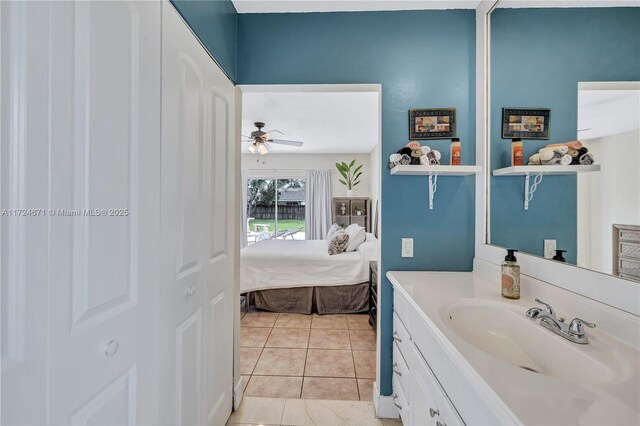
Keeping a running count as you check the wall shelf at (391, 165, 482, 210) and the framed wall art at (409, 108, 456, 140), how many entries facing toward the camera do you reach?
2

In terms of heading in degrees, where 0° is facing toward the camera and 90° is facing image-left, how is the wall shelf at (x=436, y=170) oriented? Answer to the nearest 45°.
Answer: approximately 0°

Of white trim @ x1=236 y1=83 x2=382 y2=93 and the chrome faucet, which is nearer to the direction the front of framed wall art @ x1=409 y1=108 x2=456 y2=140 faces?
the chrome faucet

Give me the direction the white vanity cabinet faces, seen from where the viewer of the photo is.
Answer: facing to the left of the viewer

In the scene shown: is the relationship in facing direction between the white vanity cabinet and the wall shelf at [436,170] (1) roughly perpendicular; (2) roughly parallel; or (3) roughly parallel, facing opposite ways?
roughly perpendicular

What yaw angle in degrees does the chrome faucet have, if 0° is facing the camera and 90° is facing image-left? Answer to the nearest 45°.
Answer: approximately 45°

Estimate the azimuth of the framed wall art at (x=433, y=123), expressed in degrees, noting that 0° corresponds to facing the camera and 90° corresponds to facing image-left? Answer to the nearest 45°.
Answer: approximately 0°
